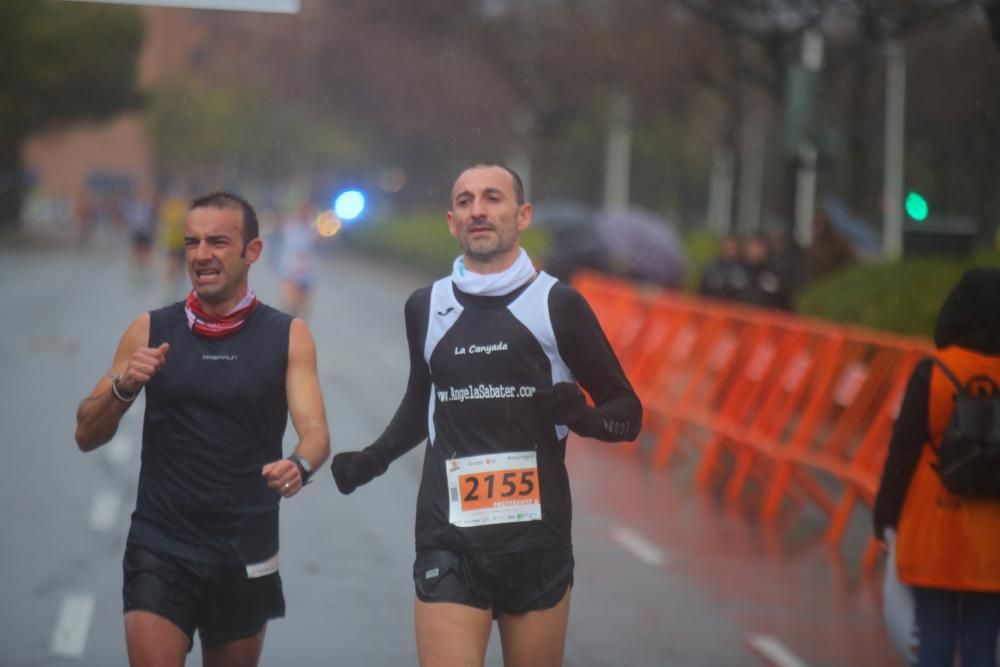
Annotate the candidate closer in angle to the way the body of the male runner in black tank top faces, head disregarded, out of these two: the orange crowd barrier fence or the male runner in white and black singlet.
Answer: the male runner in white and black singlet

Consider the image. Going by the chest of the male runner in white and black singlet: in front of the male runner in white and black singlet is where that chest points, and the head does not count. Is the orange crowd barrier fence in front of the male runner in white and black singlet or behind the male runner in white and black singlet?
behind

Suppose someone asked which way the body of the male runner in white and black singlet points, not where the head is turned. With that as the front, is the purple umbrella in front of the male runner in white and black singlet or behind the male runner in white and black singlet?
behind

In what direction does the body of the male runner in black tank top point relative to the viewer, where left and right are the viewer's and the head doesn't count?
facing the viewer

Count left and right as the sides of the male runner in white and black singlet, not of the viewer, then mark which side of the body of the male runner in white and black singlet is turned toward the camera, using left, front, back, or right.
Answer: front

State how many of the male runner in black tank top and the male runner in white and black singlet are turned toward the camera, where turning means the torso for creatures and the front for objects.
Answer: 2

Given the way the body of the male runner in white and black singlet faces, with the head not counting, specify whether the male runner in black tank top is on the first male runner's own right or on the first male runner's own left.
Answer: on the first male runner's own right
